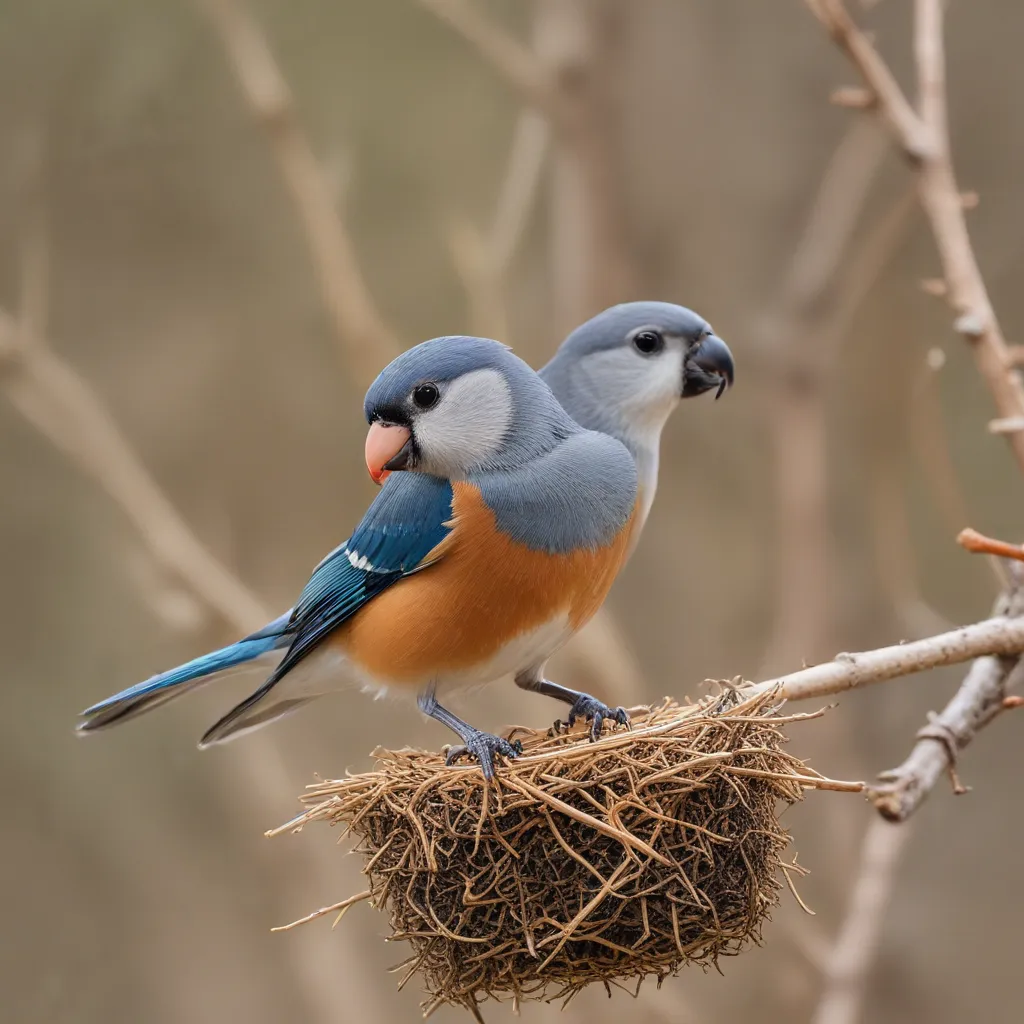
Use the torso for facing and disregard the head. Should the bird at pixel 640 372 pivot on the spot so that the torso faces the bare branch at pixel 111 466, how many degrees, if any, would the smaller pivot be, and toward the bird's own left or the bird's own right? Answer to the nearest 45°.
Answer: approximately 135° to the bird's own left

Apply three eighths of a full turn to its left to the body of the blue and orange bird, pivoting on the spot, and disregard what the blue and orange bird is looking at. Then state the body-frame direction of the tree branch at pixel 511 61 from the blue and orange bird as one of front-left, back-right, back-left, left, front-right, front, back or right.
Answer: front-right

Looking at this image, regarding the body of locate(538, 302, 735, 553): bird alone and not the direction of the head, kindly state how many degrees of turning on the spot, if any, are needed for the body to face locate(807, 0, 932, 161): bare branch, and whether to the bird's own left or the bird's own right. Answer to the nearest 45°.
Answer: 0° — it already faces it

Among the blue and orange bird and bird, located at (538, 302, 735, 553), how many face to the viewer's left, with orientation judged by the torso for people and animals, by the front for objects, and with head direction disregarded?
0

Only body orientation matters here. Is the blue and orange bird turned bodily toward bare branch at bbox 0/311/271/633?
no

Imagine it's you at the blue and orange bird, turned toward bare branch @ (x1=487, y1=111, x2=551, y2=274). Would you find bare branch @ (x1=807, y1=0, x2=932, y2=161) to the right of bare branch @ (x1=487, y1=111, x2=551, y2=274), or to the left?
right

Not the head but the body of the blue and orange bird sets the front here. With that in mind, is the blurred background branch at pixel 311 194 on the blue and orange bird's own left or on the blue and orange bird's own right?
on the blue and orange bird's own left

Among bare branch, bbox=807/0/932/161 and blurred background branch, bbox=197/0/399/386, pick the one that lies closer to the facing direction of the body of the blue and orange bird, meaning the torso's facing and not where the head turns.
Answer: the bare branch

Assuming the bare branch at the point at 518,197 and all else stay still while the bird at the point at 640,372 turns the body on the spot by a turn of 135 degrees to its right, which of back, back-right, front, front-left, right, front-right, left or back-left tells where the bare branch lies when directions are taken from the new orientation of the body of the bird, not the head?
back-right

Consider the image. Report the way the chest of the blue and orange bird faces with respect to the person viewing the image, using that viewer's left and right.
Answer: facing the viewer and to the right of the viewer

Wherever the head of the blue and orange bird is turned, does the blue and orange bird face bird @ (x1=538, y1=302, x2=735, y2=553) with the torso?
no

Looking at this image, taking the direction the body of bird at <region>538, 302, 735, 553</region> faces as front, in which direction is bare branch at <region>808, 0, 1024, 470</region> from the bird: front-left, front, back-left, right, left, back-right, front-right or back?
front

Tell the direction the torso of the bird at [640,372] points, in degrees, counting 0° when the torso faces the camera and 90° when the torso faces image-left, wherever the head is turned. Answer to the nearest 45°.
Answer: approximately 270°
